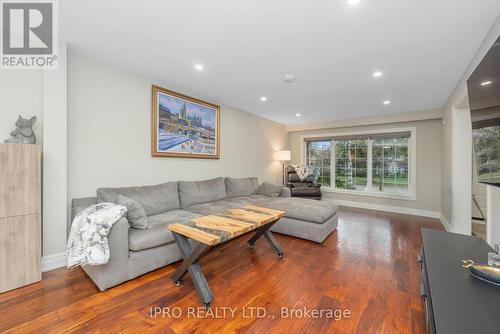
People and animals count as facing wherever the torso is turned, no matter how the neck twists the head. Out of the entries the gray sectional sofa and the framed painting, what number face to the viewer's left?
0

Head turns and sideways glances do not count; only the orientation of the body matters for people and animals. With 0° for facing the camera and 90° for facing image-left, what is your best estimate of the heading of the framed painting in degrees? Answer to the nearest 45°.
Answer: approximately 315°

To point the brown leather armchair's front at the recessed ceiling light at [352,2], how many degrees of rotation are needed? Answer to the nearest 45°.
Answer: approximately 45° to its right

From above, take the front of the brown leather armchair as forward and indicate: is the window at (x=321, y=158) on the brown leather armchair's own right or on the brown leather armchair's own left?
on the brown leather armchair's own left

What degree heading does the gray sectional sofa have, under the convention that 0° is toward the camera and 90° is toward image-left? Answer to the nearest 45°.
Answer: approximately 315°

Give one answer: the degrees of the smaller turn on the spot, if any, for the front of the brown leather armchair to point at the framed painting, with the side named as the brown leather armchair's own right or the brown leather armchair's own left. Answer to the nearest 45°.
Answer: approximately 90° to the brown leather armchair's own right

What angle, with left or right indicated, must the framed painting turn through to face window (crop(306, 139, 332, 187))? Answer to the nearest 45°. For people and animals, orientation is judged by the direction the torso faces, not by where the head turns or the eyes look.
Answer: approximately 45° to its left

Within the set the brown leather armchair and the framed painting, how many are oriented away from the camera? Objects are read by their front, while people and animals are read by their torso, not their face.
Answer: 0

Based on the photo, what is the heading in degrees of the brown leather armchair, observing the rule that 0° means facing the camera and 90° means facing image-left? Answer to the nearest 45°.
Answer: approximately 315°

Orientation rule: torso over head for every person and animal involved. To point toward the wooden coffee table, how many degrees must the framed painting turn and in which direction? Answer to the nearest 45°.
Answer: approximately 45° to its right

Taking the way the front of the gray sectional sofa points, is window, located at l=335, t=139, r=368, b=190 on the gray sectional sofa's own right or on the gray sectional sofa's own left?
on the gray sectional sofa's own left
